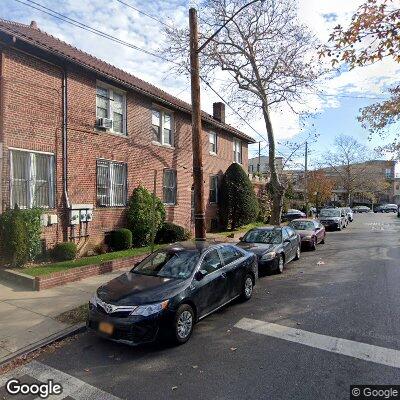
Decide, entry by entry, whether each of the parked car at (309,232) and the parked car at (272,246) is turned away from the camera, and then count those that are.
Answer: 0

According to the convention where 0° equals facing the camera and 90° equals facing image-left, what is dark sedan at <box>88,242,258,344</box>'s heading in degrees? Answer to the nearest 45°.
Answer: approximately 45°

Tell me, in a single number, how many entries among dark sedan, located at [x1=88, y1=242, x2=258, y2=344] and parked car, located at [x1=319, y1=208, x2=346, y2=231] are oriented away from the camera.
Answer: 0

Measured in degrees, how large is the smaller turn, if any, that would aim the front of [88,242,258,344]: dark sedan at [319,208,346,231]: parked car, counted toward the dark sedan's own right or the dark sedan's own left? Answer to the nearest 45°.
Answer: approximately 180°

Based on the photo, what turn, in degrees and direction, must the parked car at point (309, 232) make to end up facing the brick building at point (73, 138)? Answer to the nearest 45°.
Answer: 0° — it already faces it

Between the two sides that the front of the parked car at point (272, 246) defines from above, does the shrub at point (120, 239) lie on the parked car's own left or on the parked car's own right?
on the parked car's own right

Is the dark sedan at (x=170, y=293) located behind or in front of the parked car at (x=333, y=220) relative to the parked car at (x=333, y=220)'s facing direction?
in front

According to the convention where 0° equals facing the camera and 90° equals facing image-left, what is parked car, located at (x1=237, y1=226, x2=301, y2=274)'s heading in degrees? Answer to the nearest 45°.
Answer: approximately 45°

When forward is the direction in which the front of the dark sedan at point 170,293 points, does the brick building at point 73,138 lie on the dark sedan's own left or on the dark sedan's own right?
on the dark sedan's own right
